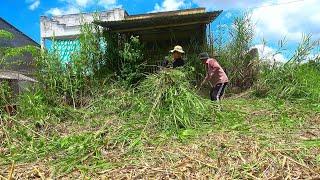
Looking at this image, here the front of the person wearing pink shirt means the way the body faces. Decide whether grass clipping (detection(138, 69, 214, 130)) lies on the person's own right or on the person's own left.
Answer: on the person's own left

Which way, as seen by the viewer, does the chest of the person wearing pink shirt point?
to the viewer's left

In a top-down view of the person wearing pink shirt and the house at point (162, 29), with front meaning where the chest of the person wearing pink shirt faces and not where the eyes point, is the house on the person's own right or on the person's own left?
on the person's own right
